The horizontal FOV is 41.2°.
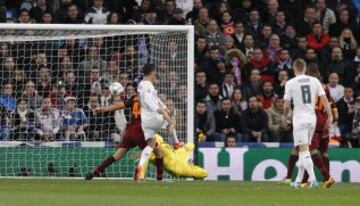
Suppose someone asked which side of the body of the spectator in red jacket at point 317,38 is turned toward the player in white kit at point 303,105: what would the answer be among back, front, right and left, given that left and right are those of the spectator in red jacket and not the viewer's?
front

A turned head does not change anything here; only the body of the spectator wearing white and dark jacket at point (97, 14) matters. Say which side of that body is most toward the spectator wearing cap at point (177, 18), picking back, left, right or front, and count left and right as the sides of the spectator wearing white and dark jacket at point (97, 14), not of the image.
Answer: left

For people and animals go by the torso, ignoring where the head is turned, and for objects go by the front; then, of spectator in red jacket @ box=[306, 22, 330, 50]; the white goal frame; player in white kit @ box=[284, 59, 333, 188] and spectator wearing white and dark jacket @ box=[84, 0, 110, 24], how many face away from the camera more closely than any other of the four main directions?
1

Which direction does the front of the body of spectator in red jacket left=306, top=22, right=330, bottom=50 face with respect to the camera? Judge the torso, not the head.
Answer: toward the camera

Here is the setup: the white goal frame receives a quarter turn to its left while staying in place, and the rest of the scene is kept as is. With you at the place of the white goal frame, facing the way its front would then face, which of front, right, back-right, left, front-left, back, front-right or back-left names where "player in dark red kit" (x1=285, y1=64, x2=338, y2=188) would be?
front-right

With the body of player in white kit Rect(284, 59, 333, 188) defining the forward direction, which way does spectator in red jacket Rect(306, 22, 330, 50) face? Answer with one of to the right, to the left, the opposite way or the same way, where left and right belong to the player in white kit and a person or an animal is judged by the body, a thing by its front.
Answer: the opposite way

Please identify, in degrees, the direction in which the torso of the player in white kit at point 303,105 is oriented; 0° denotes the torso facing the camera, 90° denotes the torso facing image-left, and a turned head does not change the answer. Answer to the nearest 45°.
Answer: approximately 180°

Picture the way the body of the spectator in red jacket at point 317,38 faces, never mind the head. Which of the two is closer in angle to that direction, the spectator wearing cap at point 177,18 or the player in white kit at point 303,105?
the player in white kit

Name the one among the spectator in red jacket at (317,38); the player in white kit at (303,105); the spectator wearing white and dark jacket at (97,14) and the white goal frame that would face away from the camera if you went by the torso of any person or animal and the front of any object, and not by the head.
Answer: the player in white kit

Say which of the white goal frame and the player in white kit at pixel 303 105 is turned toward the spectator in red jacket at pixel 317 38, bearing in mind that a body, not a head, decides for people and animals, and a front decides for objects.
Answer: the player in white kit

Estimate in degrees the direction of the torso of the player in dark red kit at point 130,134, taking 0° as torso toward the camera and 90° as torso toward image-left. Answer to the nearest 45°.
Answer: approximately 225°

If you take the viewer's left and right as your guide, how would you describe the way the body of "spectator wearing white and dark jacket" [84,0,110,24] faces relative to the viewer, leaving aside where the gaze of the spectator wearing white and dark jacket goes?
facing the viewer
